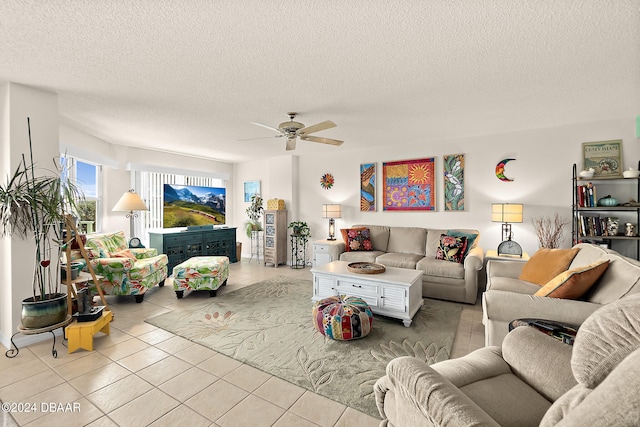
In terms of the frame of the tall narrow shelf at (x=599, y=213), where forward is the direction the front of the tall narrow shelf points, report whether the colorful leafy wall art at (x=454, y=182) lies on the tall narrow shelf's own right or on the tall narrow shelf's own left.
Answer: on the tall narrow shelf's own right

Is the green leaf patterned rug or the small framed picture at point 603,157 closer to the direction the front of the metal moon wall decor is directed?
the green leaf patterned rug

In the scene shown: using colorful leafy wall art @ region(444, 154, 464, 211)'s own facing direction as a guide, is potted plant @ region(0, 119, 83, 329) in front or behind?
in front

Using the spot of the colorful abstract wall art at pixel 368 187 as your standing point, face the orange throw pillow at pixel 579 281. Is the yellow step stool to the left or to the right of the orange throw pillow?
right

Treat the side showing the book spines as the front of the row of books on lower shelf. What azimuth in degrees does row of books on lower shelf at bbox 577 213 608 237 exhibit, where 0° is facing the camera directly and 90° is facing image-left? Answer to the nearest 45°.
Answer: approximately 0°

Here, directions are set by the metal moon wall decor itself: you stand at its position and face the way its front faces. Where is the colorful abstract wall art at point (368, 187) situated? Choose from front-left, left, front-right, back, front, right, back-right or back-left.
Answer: right

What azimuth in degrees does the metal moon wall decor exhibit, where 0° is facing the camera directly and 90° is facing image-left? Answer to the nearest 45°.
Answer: approximately 0°

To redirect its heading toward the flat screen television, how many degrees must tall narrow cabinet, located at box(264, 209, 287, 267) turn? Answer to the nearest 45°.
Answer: approximately 45° to its right

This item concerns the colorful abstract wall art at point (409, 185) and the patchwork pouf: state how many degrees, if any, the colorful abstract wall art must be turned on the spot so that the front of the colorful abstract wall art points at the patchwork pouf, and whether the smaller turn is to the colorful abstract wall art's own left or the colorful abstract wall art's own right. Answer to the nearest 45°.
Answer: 0° — it already faces it

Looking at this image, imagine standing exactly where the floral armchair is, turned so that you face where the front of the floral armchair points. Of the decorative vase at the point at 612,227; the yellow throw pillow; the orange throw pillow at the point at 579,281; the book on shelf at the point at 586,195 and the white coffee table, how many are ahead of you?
5

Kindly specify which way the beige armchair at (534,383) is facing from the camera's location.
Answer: facing away from the viewer and to the left of the viewer
